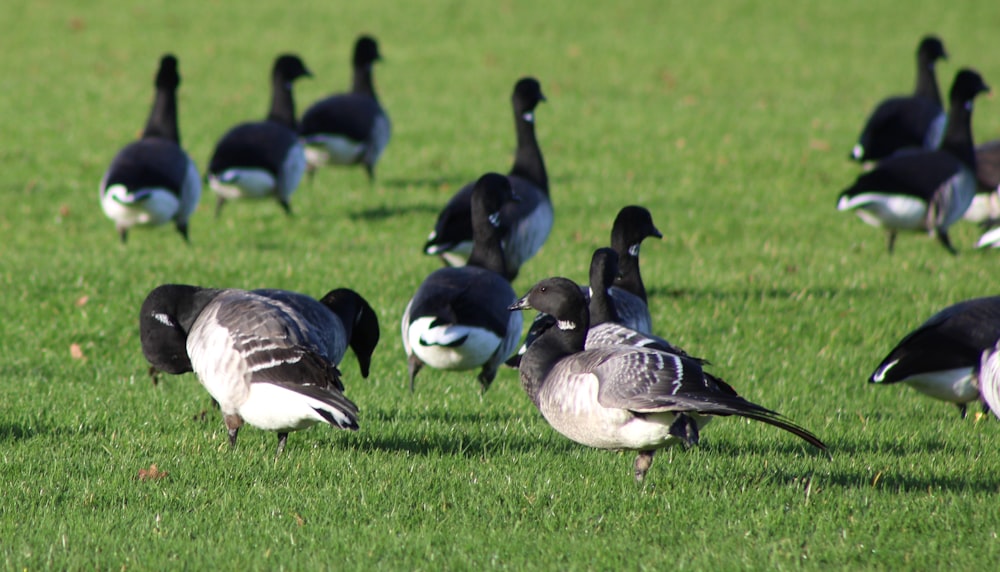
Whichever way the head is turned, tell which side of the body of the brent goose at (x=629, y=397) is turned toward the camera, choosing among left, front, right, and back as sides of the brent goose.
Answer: left

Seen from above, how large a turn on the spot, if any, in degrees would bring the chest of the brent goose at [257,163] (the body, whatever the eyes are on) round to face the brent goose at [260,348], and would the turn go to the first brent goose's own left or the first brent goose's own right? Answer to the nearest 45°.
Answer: approximately 135° to the first brent goose's own right

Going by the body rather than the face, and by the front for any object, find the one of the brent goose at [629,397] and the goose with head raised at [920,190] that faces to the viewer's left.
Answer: the brent goose

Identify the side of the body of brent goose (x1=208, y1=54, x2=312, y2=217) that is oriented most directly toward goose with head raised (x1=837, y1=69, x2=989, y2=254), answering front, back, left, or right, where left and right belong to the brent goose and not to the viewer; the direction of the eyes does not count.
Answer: right

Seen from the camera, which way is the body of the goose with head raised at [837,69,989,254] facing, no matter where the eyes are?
to the viewer's right

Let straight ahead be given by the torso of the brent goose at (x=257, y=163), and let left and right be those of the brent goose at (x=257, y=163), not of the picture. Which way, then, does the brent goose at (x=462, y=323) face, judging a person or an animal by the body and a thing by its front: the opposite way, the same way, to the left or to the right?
the same way

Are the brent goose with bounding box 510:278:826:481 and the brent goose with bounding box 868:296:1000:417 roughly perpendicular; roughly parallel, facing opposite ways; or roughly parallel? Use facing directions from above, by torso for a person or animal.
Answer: roughly parallel, facing opposite ways

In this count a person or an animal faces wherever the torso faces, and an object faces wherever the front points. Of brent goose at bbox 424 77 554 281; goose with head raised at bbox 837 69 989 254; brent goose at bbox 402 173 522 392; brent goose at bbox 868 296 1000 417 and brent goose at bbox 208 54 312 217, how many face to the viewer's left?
0

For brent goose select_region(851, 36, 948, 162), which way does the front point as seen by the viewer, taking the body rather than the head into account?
to the viewer's right

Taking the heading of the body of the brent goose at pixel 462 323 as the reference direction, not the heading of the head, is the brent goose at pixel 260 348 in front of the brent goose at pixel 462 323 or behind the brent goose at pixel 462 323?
behind

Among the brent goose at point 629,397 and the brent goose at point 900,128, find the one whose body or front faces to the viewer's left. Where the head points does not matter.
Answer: the brent goose at point 629,397

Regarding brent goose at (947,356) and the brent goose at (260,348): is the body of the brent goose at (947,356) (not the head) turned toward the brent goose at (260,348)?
no

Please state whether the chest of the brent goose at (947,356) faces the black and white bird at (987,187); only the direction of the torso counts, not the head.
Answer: no

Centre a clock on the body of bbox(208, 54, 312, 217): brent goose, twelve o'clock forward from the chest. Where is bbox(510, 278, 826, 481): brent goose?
bbox(510, 278, 826, 481): brent goose is roughly at 4 o'clock from bbox(208, 54, 312, 217): brent goose.

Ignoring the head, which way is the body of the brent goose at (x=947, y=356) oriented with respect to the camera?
to the viewer's right

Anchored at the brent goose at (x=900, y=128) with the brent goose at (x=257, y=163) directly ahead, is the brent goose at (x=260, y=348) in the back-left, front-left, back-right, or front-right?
front-left

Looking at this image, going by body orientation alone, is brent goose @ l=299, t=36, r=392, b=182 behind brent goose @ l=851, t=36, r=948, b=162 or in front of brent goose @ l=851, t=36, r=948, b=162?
behind
